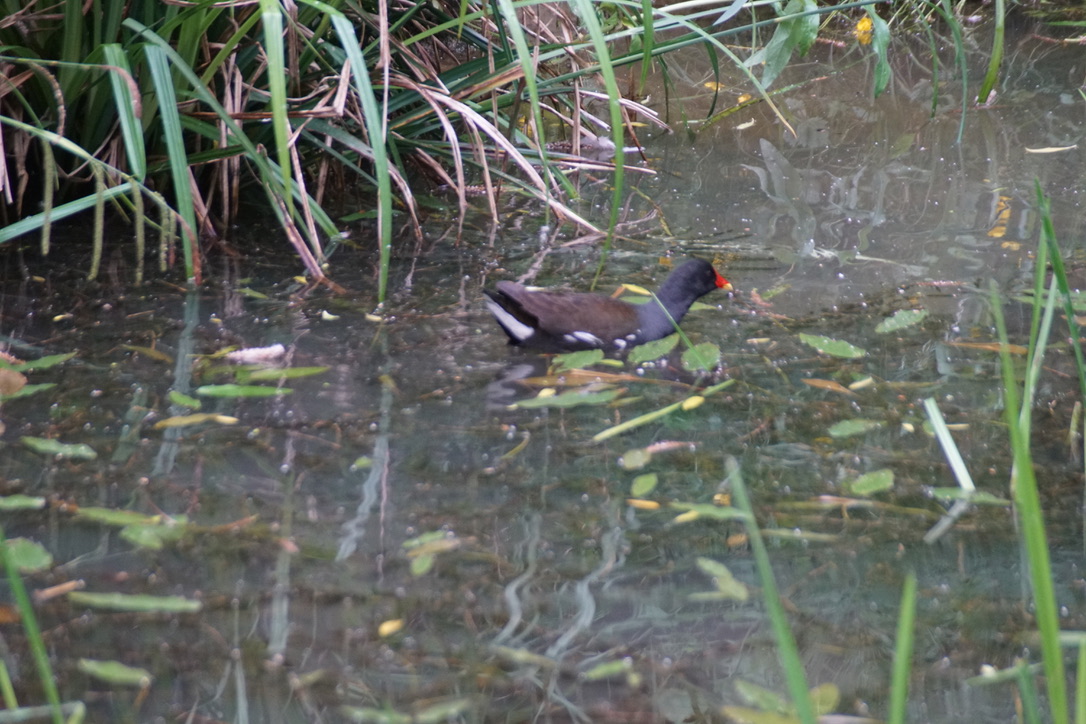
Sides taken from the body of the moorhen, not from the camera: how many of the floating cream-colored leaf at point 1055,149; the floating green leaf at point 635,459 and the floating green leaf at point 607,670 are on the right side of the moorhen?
2

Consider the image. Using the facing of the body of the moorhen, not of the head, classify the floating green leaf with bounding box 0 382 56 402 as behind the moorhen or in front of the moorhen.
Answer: behind

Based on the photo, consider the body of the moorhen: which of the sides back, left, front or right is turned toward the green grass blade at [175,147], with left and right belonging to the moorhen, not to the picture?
back

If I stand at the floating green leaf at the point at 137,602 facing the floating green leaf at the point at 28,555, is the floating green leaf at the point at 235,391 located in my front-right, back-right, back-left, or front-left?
front-right

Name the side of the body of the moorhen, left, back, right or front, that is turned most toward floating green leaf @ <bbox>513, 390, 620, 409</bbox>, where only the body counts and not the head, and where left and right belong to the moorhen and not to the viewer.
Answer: right

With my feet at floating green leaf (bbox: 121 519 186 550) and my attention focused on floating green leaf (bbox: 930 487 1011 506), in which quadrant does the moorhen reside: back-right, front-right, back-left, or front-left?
front-left

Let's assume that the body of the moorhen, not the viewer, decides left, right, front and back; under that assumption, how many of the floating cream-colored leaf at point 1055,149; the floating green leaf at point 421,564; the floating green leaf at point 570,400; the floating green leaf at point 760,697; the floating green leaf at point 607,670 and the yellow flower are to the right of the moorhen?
4

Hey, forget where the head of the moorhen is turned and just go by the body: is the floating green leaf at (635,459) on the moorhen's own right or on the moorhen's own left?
on the moorhen's own right

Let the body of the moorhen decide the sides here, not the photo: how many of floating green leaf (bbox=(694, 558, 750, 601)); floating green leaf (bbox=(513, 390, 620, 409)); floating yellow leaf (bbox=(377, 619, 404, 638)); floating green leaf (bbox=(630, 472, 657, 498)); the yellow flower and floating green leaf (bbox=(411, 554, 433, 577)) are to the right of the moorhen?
5

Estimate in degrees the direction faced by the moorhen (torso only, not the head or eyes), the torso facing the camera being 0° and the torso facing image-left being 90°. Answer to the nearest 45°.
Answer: approximately 270°

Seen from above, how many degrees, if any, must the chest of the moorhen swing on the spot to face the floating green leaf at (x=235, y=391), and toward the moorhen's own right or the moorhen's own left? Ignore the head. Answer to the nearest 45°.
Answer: approximately 135° to the moorhen's own right

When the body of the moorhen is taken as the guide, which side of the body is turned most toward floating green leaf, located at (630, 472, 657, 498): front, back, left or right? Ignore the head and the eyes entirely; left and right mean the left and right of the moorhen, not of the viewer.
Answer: right
